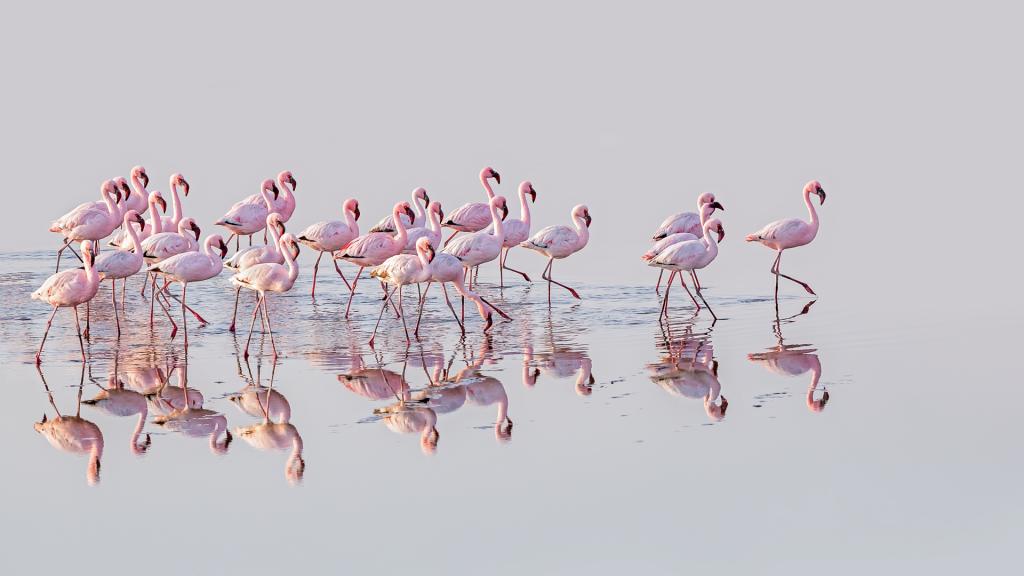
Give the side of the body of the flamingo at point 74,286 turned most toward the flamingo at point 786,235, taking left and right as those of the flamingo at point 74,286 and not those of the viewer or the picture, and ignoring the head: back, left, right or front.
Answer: front

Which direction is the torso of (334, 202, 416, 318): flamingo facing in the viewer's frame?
to the viewer's right

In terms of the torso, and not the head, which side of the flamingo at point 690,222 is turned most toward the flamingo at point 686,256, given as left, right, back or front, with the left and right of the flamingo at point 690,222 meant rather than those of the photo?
right

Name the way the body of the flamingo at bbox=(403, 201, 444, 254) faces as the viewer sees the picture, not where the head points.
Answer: to the viewer's right

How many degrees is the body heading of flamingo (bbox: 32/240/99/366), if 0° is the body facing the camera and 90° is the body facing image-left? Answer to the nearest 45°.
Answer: approximately 270°

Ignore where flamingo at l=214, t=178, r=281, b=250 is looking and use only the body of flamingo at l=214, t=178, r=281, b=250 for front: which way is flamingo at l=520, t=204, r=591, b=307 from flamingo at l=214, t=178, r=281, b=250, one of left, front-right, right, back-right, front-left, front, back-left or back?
front-right

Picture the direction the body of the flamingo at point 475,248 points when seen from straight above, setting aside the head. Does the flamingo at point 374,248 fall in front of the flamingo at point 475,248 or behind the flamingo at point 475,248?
behind

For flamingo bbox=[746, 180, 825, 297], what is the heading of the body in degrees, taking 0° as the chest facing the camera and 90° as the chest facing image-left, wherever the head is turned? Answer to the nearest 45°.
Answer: approximately 270°

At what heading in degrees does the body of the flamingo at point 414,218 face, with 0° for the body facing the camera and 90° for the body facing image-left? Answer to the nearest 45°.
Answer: approximately 270°

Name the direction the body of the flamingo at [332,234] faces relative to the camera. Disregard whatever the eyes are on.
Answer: to the viewer's right

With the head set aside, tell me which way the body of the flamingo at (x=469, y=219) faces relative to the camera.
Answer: to the viewer's right

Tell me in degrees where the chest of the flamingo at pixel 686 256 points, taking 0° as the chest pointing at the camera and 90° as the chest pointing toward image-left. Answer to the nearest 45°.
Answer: approximately 270°

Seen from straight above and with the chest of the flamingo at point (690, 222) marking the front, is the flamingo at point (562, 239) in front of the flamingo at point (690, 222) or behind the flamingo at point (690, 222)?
behind
